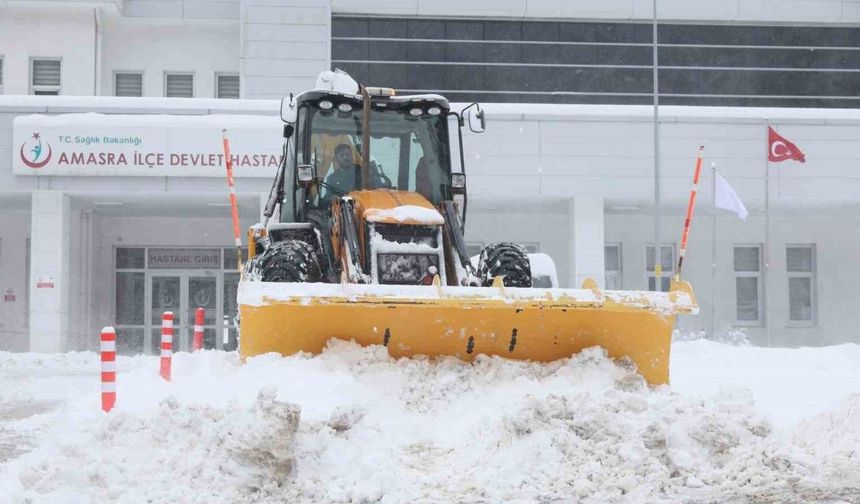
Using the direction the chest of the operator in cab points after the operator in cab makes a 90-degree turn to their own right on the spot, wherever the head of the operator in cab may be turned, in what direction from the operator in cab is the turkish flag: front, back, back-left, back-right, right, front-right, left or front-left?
back-right

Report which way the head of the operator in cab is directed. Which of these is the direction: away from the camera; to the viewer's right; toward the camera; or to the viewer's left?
toward the camera

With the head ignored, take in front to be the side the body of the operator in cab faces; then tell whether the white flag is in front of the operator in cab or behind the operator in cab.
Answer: behind

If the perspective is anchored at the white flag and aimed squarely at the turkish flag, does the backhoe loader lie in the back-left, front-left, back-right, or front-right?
back-right

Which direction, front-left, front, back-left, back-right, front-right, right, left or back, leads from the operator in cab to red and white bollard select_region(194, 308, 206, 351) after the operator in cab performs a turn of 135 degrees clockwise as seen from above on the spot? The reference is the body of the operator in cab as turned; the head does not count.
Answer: front

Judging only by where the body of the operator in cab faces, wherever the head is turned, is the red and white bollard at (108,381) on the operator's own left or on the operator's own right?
on the operator's own right

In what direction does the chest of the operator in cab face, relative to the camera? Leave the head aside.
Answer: toward the camera

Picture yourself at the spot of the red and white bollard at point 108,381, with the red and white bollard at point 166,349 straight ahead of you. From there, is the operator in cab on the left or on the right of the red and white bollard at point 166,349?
right

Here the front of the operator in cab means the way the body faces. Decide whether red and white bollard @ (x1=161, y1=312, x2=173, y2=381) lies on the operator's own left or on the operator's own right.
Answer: on the operator's own right

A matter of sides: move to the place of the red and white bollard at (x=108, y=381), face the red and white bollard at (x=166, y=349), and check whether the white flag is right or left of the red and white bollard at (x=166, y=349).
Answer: right

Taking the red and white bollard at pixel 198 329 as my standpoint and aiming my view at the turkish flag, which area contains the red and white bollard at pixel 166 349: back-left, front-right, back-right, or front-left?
back-right
